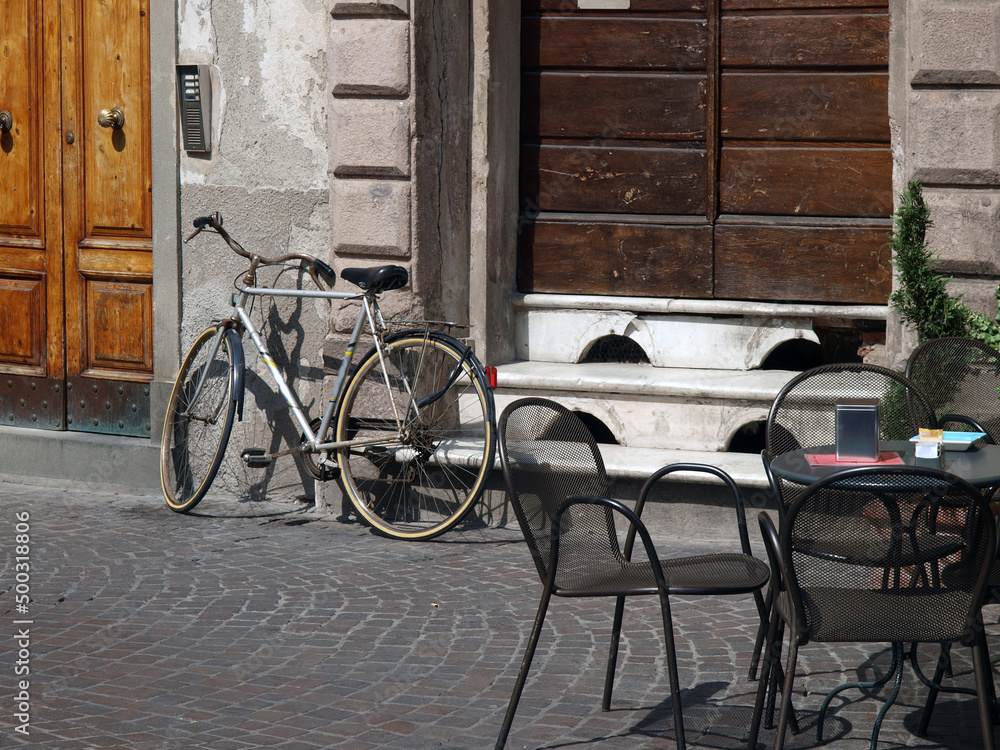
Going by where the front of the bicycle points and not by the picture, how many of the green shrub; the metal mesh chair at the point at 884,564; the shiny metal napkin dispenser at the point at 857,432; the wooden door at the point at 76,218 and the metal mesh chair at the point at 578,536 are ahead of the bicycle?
1

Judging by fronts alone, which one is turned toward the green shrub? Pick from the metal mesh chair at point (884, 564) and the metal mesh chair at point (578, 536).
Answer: the metal mesh chair at point (884, 564)

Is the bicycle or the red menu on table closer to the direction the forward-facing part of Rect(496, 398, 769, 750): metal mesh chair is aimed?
the red menu on table

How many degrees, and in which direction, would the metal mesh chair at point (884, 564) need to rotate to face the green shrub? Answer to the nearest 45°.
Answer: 0° — it already faces it

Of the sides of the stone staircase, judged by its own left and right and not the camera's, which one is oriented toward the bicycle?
right

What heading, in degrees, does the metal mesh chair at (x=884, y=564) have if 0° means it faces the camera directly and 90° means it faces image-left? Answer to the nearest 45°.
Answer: approximately 180°

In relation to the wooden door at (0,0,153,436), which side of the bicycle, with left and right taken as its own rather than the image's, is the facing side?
front

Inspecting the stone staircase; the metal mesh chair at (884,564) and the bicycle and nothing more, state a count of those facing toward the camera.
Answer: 1

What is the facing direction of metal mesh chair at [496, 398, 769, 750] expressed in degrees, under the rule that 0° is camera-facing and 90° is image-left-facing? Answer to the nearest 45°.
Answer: approximately 315°

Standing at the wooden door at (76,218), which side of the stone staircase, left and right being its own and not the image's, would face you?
right

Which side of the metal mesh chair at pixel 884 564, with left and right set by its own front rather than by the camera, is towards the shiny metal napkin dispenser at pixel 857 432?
front

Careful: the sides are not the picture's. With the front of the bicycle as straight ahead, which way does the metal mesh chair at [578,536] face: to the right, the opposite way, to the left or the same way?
the opposite way

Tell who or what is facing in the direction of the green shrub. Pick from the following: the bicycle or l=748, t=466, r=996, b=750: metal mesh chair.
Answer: the metal mesh chair

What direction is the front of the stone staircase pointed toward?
toward the camera

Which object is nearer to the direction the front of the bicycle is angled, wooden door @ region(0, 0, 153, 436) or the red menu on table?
the wooden door

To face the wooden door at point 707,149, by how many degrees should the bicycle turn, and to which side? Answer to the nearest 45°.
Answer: approximately 135° to its right

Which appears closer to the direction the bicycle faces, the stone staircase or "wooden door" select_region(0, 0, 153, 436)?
the wooden door

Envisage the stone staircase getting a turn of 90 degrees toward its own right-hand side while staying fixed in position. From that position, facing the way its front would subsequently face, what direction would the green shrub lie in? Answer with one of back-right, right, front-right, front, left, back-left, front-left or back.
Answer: back-left

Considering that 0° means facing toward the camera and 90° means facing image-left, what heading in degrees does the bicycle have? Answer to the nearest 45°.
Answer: approximately 135°

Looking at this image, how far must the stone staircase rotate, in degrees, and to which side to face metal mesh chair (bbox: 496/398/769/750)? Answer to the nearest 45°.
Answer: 0° — it already faces it
